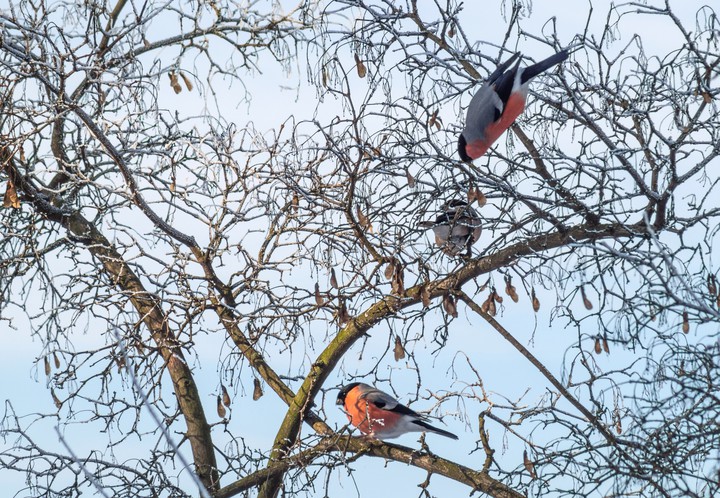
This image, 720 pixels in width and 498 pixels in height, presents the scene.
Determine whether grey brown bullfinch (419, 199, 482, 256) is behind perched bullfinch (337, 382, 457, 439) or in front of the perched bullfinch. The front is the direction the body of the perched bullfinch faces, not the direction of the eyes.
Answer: behind

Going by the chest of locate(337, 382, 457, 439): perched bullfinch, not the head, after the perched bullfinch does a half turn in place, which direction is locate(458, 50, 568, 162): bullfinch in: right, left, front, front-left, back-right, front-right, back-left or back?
front-right

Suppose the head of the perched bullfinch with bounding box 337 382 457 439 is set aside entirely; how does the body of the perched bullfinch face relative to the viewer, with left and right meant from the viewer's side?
facing to the left of the viewer
